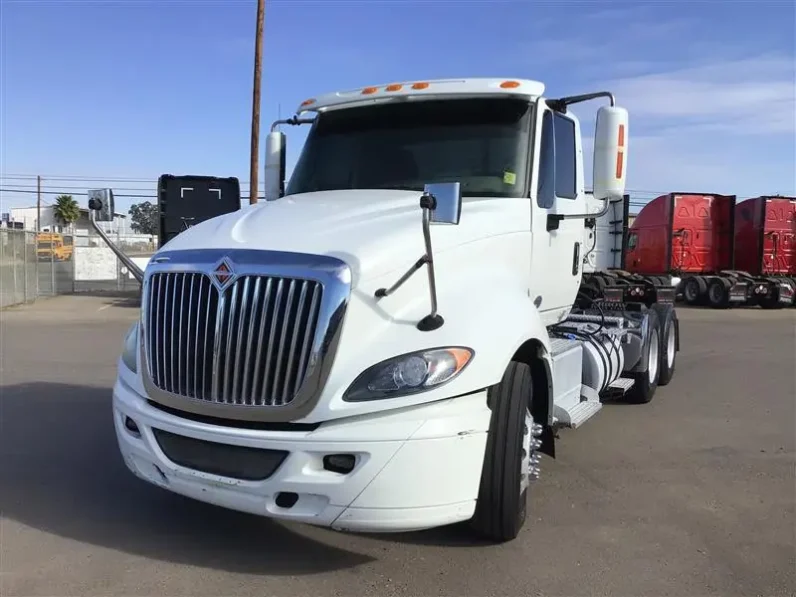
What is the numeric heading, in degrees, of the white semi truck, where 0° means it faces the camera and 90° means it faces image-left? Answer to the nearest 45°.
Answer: approximately 45°

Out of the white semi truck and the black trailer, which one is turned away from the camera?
the black trailer

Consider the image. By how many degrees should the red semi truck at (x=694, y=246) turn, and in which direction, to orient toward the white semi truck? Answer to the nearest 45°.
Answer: approximately 135° to its left

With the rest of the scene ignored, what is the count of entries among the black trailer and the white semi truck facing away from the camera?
1

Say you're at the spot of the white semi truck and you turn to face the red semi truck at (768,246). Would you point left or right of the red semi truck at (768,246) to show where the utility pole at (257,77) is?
left

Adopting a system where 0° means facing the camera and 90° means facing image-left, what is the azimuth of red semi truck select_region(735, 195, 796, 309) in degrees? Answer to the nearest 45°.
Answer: approximately 135°

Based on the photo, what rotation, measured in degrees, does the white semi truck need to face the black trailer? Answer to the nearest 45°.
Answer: approximately 135° to its right

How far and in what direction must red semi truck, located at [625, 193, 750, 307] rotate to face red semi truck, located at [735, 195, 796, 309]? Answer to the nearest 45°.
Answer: approximately 90° to its right

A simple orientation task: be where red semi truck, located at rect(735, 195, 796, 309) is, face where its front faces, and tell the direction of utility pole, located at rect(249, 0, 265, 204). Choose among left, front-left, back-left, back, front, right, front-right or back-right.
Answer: left

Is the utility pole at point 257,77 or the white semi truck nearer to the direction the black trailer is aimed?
the utility pole

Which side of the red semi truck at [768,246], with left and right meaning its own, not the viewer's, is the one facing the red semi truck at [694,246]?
left
